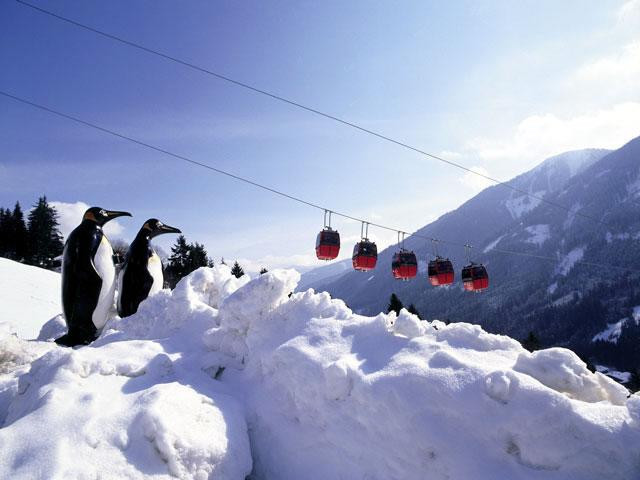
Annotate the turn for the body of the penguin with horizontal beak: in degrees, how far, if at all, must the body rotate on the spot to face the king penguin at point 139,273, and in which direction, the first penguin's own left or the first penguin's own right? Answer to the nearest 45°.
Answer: approximately 45° to the first penguin's own left

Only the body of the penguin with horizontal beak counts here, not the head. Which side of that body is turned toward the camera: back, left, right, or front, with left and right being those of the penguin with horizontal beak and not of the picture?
right

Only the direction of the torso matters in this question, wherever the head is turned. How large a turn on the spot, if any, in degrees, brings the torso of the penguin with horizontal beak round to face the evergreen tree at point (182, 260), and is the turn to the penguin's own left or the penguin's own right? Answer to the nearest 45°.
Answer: approximately 90° to the penguin's own left

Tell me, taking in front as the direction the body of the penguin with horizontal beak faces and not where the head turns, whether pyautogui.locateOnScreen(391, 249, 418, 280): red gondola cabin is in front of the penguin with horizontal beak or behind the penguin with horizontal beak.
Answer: in front

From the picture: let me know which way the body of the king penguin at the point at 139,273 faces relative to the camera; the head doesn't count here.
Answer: to the viewer's right

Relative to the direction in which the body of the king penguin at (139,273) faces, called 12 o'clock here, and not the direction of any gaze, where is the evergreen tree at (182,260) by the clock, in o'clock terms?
The evergreen tree is roughly at 9 o'clock from the king penguin.
